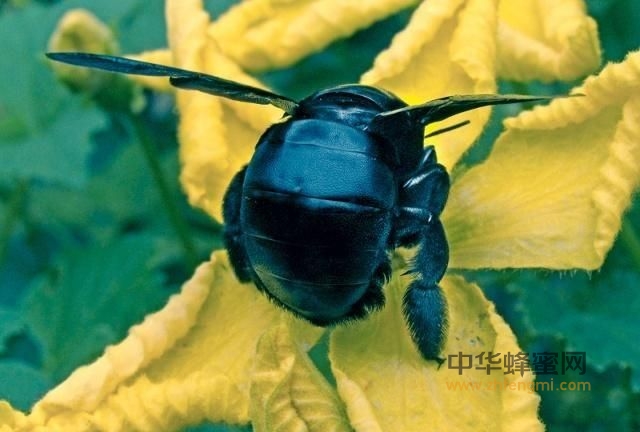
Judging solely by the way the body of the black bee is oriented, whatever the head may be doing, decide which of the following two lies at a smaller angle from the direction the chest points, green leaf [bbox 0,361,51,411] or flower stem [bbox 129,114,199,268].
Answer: the flower stem

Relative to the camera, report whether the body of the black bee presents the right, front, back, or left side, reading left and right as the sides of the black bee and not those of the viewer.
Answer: back

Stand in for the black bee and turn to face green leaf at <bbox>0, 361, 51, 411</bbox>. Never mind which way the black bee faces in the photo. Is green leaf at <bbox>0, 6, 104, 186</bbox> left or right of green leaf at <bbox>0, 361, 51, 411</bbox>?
right

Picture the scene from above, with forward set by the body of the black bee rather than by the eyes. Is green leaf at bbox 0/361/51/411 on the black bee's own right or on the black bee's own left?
on the black bee's own left

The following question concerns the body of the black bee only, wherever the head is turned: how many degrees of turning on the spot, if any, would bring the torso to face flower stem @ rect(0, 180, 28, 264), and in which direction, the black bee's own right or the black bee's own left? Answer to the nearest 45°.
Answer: approximately 45° to the black bee's own left

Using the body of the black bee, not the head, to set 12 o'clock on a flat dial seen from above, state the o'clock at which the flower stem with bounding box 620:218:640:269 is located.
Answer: The flower stem is roughly at 2 o'clock from the black bee.
